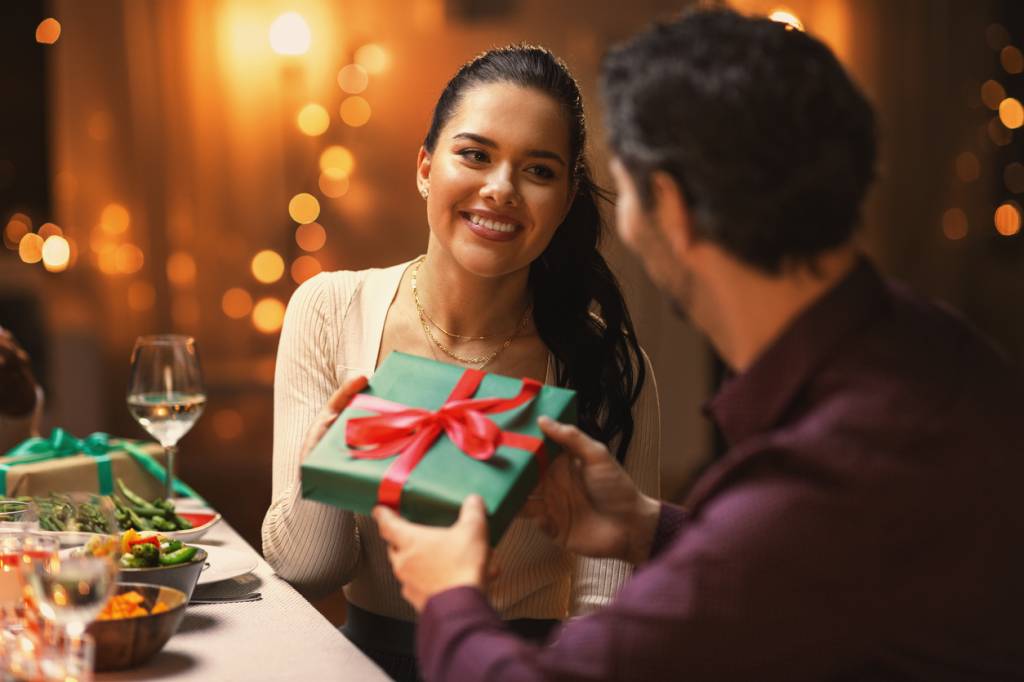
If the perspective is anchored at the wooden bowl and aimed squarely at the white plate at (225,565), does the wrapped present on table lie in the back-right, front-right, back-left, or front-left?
front-left

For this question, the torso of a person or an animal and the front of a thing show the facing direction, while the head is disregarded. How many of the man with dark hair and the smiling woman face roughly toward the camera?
1

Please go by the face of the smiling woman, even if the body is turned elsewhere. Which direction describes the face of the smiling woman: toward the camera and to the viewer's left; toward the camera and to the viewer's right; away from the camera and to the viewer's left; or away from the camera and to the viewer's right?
toward the camera and to the viewer's right

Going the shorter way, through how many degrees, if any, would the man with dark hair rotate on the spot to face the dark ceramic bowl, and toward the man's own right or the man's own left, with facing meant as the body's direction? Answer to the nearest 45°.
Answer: approximately 45° to the man's own left

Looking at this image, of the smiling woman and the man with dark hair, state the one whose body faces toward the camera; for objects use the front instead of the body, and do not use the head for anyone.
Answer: the smiling woman

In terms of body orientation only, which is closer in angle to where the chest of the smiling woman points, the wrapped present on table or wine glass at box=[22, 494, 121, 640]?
the wine glass

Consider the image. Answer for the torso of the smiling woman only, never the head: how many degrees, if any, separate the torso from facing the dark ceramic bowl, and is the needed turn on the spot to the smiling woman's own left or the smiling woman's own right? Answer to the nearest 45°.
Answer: approximately 45° to the smiling woman's own right

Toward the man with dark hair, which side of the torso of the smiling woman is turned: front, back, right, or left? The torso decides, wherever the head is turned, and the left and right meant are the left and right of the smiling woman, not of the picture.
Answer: front

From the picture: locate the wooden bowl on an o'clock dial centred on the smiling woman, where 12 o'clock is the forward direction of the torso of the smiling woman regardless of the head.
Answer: The wooden bowl is roughly at 1 o'clock from the smiling woman.

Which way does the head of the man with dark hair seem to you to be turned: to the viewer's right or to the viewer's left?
to the viewer's left

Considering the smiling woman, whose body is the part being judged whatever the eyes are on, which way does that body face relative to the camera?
toward the camera

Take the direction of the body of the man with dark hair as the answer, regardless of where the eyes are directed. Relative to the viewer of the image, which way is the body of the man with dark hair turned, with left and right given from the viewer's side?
facing away from the viewer and to the left of the viewer

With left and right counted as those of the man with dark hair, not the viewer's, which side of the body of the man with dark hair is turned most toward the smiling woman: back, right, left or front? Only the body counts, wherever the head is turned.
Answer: front

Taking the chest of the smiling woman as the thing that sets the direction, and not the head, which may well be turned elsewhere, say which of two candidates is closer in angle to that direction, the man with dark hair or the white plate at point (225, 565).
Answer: the man with dark hair

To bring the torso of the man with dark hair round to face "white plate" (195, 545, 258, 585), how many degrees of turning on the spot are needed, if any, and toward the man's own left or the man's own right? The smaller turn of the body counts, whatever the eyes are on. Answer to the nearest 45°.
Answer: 0° — they already face it
